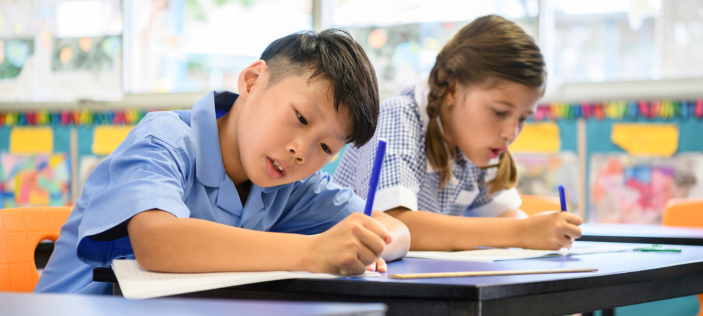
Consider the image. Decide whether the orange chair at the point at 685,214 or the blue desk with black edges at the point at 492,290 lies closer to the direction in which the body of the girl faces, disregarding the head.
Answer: the blue desk with black edges

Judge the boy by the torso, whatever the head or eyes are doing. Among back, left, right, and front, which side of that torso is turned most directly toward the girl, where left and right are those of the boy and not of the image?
left

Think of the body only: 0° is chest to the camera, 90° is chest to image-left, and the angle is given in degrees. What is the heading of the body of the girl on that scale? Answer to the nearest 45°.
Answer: approximately 315°

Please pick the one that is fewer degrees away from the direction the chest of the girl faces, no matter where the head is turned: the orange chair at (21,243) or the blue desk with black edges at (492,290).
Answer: the blue desk with black edges

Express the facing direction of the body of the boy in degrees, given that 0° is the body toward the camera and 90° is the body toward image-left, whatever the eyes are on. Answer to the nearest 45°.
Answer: approximately 315°

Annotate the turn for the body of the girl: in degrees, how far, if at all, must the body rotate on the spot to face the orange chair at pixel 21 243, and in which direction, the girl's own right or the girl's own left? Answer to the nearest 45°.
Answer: approximately 90° to the girl's own right
